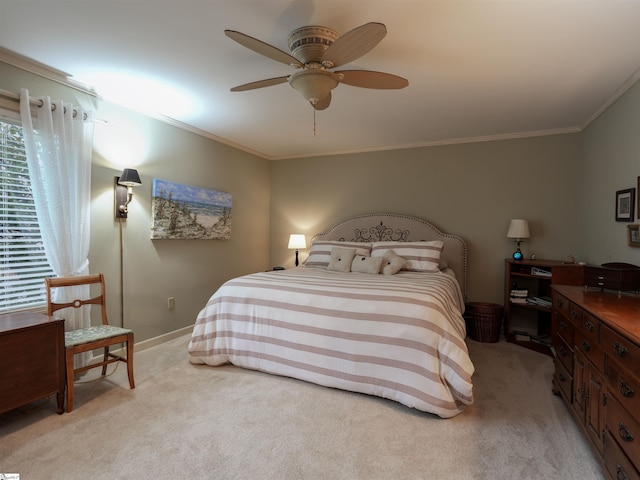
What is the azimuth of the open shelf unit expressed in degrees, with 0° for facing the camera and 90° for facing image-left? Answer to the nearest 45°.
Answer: approximately 45°

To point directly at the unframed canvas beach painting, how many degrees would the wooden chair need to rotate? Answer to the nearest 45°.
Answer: approximately 90° to its left

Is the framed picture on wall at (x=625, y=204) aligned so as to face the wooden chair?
yes

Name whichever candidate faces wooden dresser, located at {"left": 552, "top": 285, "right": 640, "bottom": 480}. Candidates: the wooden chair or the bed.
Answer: the wooden chair

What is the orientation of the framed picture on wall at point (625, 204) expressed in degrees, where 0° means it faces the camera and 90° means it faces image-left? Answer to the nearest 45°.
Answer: approximately 45°

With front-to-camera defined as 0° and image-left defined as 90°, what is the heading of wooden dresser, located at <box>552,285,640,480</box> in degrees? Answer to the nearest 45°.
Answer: approximately 45°

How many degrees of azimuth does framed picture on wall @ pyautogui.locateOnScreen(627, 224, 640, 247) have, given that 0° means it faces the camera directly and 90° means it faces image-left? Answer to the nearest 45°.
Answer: approximately 45°
